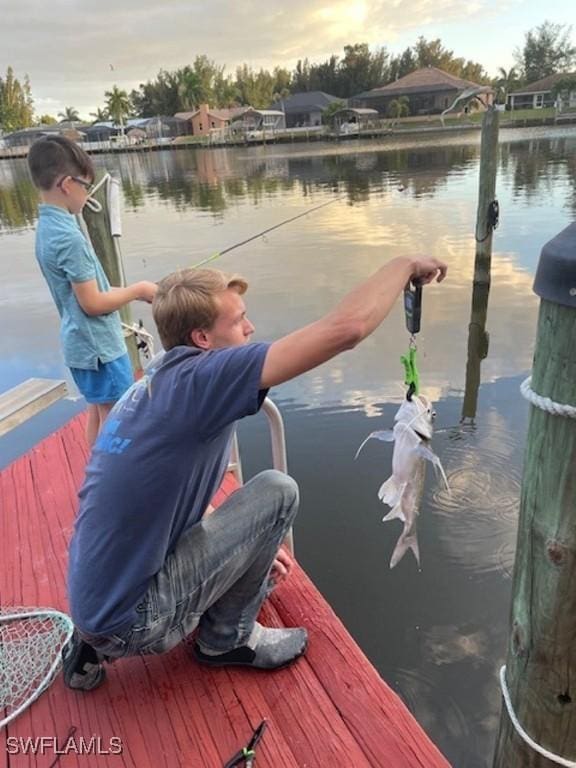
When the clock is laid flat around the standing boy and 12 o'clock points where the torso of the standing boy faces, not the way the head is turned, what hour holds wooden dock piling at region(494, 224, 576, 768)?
The wooden dock piling is roughly at 2 o'clock from the standing boy.

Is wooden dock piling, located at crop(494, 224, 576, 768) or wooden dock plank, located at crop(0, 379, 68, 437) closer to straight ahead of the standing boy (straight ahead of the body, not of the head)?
the wooden dock piling

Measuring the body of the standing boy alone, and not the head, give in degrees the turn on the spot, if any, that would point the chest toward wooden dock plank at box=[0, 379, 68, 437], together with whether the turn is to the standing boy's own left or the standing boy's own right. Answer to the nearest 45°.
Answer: approximately 135° to the standing boy's own left

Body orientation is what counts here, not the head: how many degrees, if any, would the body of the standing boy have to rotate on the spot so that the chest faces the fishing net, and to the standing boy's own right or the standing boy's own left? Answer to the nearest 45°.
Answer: approximately 135° to the standing boy's own right

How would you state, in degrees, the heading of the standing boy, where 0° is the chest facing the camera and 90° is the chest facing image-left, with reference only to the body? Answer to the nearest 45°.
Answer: approximately 270°
